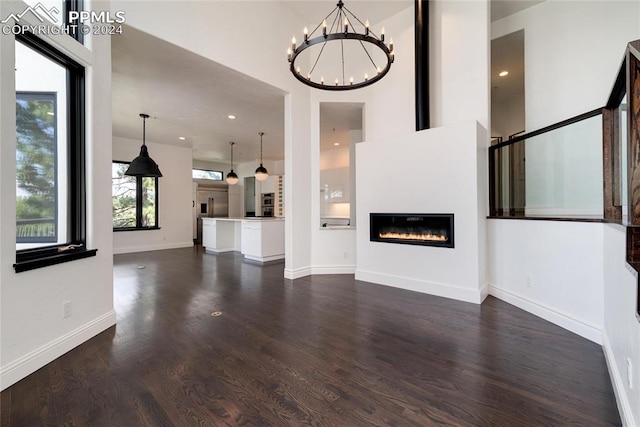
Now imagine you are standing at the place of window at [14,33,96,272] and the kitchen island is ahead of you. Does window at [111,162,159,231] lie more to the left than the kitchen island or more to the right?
left

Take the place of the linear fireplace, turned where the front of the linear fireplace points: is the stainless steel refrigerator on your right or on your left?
on your right

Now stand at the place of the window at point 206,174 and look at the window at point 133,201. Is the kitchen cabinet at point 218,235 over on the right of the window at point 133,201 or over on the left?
left

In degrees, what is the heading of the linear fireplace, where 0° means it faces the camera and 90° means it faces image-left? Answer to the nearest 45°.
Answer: approximately 45°

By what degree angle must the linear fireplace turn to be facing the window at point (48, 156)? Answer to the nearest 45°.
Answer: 0° — it already faces it
